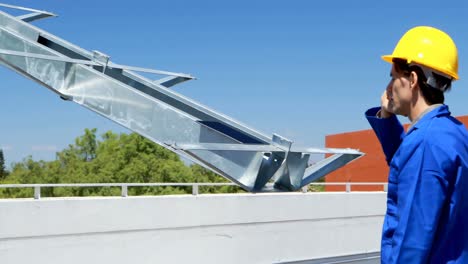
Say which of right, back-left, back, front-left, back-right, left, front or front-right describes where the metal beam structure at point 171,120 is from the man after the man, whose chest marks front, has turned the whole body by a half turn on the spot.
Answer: back-left

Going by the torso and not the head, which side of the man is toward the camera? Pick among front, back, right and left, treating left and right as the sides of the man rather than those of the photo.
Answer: left

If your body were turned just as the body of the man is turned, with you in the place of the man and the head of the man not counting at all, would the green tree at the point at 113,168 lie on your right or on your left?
on your right

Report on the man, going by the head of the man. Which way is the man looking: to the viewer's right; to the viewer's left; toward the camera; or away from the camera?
to the viewer's left
